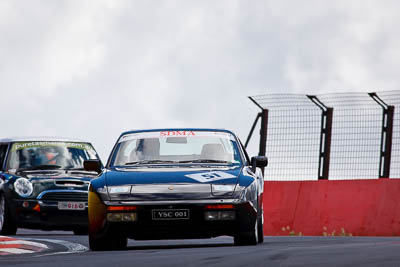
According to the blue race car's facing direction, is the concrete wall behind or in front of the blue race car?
behind

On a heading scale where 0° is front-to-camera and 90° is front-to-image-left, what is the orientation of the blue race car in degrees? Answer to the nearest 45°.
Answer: approximately 0°
